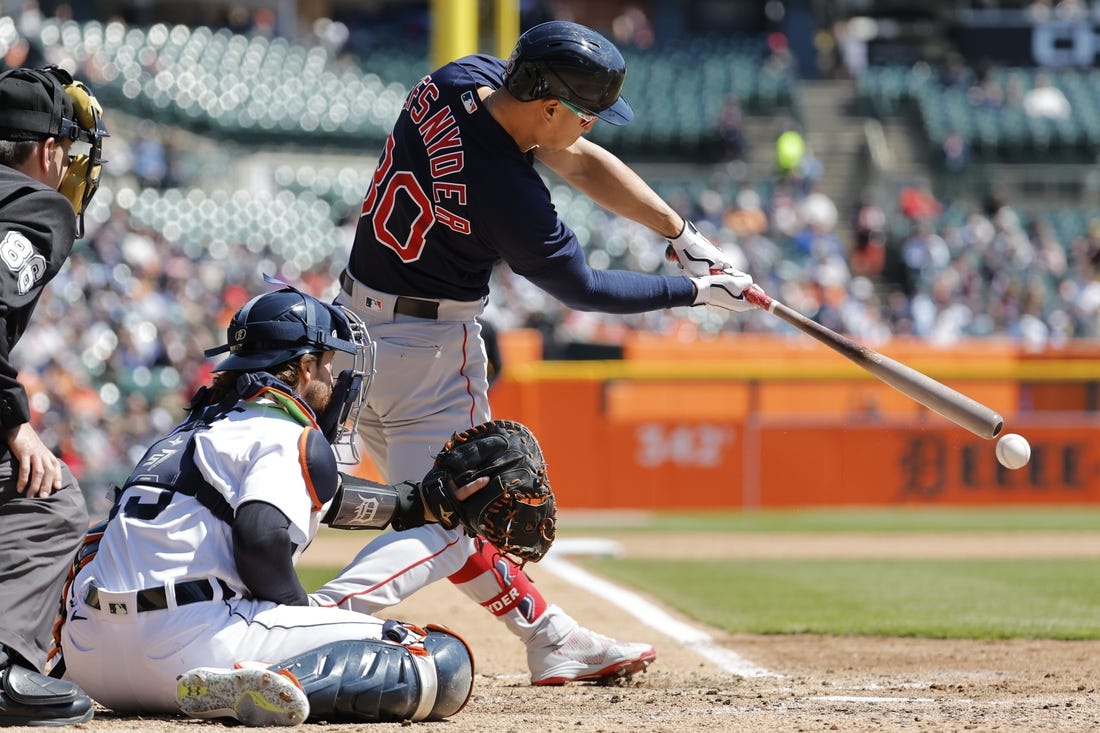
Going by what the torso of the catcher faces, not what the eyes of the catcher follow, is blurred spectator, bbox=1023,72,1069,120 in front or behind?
in front

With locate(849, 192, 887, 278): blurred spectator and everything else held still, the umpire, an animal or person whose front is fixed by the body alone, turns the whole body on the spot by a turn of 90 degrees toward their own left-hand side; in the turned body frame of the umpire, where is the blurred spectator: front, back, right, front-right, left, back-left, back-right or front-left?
front-right

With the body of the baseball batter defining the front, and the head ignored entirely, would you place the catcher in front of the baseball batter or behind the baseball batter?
behind

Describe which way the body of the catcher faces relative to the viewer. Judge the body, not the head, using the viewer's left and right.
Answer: facing away from the viewer and to the right of the viewer

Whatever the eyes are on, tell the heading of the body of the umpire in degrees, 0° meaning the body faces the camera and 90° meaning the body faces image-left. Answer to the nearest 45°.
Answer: approximately 270°

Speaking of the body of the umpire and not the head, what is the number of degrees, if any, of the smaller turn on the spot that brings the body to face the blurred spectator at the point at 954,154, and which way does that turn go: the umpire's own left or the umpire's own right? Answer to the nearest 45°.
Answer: approximately 45° to the umpire's own left

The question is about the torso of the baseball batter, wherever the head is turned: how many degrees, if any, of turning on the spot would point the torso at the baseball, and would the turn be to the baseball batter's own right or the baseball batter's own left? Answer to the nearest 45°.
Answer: approximately 45° to the baseball batter's own right

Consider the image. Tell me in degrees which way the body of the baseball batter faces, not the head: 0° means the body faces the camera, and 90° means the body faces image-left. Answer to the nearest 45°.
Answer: approximately 225°

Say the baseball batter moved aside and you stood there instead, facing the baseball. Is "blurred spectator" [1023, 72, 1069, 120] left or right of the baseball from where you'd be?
left

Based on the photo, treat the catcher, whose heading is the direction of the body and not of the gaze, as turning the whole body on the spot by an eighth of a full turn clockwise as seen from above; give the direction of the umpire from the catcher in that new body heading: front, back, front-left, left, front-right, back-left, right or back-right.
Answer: back

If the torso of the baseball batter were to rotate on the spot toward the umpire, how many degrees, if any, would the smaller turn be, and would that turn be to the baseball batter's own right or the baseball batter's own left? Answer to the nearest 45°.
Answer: approximately 180°

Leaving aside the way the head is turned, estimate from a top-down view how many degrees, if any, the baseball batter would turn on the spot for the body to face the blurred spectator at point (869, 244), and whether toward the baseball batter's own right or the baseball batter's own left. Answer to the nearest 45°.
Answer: approximately 45° to the baseball batter's own left
